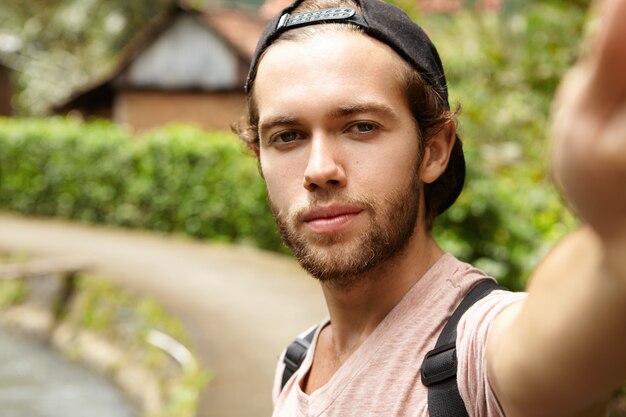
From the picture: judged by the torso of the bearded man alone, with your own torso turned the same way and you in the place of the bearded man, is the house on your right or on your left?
on your right

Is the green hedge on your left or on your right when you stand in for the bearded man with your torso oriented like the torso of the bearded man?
on your right

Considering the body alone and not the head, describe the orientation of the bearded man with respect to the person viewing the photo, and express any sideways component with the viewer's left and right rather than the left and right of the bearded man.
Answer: facing the viewer and to the left of the viewer
